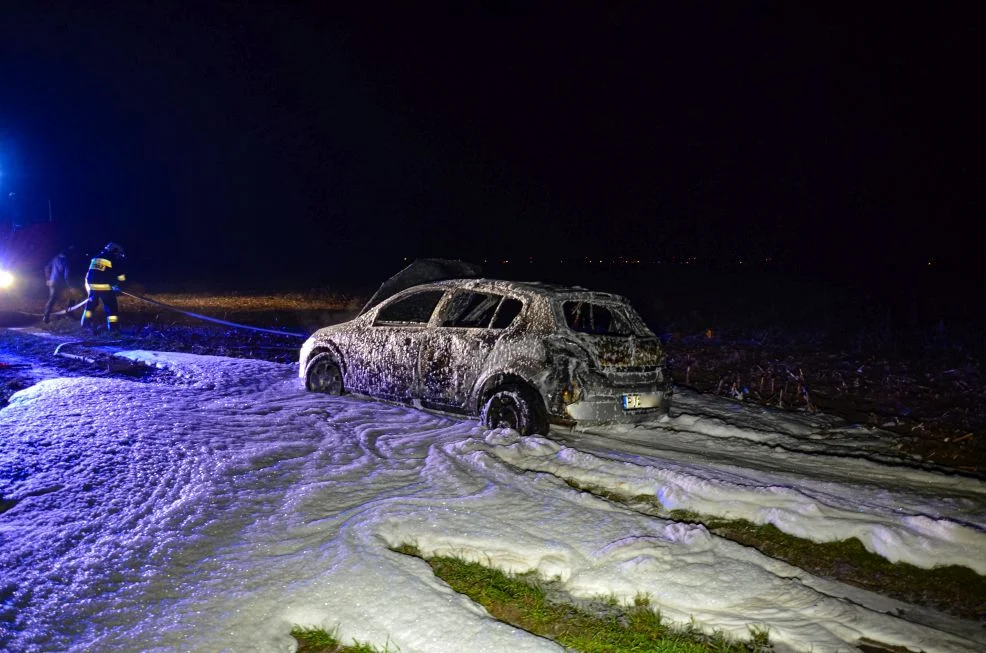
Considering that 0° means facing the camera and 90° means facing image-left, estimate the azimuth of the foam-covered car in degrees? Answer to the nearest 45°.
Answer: approximately 135°

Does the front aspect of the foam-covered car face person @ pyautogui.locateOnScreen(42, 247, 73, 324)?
yes
